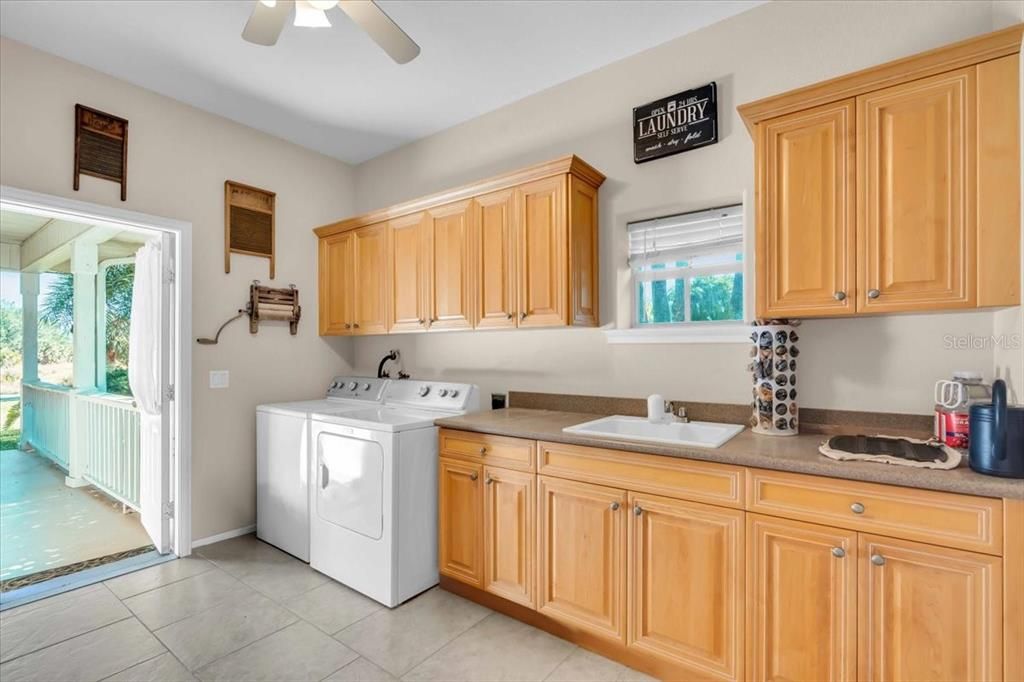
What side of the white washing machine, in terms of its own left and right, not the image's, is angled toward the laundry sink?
left

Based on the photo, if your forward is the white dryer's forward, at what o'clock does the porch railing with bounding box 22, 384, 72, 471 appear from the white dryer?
The porch railing is roughly at 3 o'clock from the white dryer.

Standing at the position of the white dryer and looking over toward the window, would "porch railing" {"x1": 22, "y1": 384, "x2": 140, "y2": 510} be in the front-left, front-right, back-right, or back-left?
back-left

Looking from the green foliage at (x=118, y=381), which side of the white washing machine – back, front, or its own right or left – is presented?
right

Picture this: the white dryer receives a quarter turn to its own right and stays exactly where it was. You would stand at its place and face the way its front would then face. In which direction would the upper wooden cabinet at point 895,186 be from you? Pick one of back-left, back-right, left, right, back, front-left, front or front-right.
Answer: back

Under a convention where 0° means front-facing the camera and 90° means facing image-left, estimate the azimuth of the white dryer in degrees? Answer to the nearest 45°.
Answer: approximately 45°

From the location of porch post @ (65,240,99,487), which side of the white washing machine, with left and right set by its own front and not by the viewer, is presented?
right

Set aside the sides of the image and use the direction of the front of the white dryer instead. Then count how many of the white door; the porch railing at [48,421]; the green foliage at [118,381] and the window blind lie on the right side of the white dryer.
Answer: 3

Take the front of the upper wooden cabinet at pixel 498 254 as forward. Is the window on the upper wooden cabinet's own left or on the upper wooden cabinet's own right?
on the upper wooden cabinet's own left

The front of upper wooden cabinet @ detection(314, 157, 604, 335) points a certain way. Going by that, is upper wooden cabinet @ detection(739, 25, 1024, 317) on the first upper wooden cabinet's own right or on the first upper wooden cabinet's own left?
on the first upper wooden cabinet's own left

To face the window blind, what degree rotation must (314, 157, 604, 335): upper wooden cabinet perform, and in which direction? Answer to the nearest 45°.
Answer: approximately 135° to its left

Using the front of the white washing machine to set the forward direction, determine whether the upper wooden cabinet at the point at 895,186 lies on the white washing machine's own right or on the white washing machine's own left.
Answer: on the white washing machine's own left

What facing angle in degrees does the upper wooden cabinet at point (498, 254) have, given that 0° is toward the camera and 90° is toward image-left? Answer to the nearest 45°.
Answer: approximately 45°

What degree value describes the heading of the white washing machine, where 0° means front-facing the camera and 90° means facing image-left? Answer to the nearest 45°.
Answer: approximately 45°

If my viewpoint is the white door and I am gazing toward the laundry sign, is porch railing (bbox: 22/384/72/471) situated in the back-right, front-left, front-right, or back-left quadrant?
back-left
